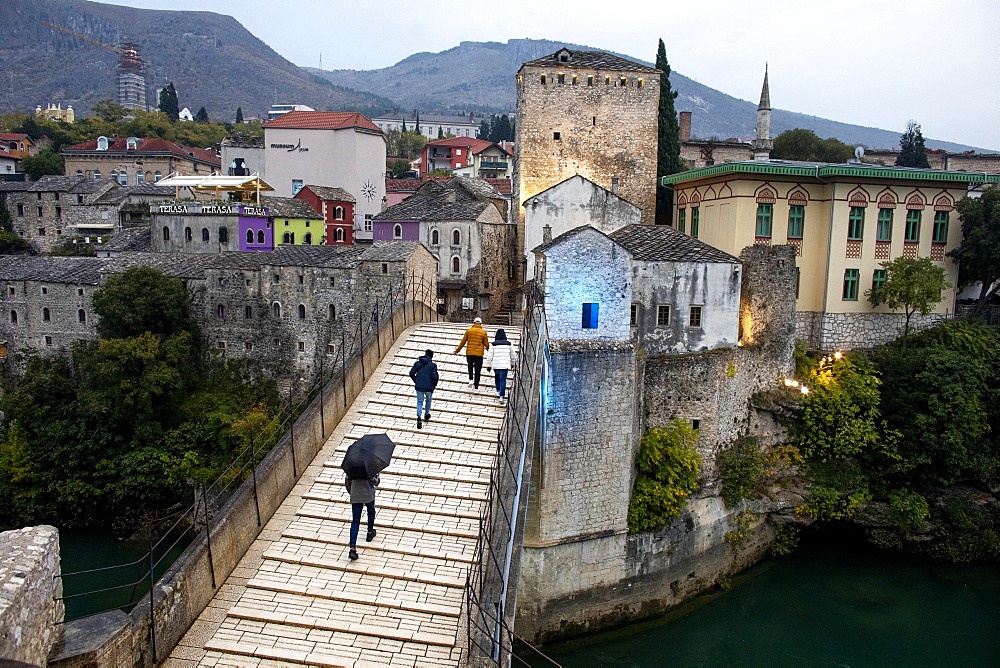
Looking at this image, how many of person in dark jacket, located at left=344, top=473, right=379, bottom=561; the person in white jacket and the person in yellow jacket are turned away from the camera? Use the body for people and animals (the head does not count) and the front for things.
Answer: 3

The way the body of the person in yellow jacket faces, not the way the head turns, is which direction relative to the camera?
away from the camera

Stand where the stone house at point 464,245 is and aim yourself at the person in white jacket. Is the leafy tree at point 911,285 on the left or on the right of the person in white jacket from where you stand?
left

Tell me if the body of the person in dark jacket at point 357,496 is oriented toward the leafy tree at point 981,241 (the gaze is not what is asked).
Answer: no

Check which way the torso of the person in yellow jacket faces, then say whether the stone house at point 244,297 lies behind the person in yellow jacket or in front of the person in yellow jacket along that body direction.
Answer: in front

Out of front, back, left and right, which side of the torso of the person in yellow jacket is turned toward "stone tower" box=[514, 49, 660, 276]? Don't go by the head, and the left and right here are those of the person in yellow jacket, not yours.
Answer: front

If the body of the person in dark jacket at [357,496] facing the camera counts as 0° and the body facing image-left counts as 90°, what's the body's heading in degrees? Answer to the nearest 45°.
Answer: approximately 180°

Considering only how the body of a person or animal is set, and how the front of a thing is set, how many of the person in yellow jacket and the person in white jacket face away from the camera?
2

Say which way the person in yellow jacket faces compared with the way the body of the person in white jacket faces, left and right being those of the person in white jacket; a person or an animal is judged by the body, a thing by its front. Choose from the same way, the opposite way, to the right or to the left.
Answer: the same way

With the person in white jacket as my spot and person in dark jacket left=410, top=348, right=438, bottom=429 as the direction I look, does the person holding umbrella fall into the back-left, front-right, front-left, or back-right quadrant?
front-left

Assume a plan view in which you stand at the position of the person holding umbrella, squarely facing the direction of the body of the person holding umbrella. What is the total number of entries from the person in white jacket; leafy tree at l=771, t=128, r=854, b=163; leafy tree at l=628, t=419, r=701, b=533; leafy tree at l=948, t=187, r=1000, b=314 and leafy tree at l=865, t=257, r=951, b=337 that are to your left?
0

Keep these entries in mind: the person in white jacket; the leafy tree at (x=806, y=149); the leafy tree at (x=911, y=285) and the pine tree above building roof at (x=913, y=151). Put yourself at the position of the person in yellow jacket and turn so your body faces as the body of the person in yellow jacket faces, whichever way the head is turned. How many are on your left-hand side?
0

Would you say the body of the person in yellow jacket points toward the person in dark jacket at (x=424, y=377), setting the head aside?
no

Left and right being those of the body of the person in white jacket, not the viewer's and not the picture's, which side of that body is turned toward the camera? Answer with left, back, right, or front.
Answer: back
